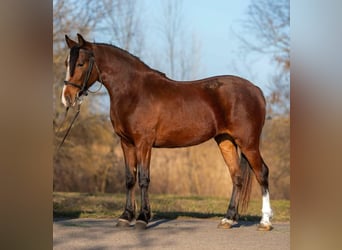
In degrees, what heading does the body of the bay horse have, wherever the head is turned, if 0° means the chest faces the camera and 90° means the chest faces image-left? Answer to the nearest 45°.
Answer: approximately 90°
